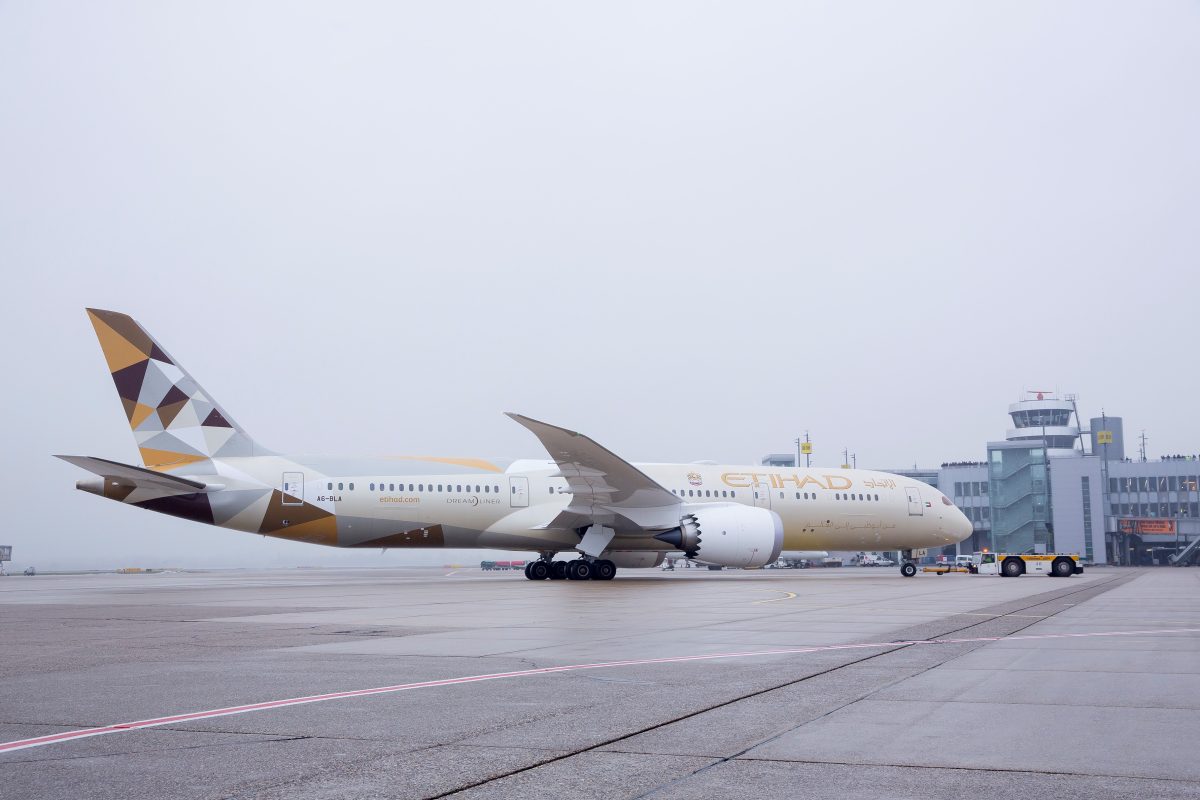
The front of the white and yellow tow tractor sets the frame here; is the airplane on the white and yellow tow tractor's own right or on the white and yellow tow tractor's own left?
on the white and yellow tow tractor's own left

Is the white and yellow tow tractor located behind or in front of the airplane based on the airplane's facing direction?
in front

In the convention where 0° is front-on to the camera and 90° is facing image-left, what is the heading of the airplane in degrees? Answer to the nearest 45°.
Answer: approximately 270°
